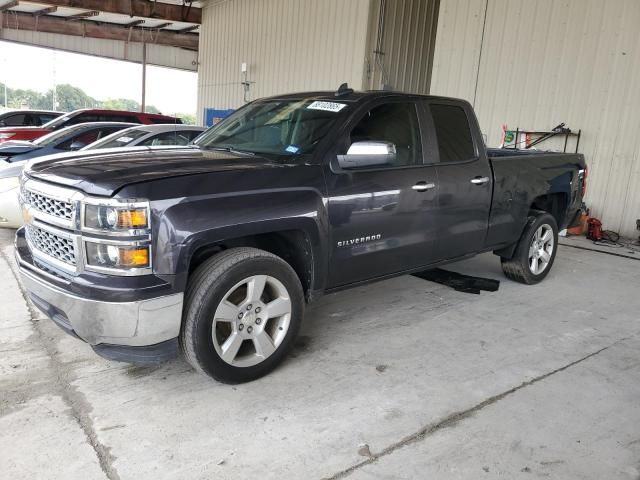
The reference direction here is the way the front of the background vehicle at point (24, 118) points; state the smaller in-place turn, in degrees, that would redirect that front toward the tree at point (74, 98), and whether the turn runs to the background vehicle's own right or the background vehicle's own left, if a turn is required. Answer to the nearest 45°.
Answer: approximately 90° to the background vehicle's own right

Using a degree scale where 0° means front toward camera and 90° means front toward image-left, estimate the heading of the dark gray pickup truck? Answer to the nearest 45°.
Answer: approximately 45°

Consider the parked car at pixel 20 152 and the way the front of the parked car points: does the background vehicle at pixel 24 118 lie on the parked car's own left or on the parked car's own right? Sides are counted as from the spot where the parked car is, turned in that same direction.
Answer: on the parked car's own right

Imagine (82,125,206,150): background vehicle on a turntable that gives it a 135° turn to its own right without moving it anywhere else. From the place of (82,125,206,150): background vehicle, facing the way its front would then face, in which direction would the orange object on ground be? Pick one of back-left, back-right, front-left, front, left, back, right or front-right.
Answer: right

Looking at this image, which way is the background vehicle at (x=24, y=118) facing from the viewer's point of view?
to the viewer's left

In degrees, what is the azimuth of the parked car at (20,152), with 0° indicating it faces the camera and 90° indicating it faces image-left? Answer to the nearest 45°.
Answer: approximately 45°

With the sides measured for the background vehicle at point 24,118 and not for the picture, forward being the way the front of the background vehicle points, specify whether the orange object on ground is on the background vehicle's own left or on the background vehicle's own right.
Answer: on the background vehicle's own left

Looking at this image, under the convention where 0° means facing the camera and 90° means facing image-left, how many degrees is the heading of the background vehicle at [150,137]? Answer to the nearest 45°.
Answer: approximately 45°

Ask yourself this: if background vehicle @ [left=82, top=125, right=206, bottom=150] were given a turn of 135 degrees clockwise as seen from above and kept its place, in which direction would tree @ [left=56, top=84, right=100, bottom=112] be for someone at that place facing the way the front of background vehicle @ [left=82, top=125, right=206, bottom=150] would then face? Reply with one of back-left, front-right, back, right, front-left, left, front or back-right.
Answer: front
